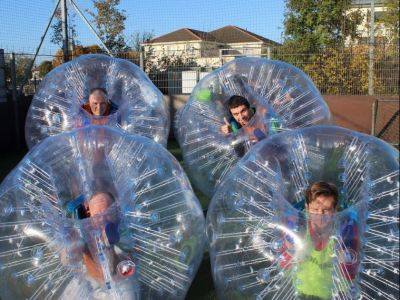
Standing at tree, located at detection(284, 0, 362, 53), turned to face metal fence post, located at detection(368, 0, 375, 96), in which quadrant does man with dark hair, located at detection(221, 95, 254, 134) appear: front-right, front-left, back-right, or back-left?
front-right

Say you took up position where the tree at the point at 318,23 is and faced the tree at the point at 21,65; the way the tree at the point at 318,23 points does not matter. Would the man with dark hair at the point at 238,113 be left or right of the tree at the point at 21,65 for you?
left

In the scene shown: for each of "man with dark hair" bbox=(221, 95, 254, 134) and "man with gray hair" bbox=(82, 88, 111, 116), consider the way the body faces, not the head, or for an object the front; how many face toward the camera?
2

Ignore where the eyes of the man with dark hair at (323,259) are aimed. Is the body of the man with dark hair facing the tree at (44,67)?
no

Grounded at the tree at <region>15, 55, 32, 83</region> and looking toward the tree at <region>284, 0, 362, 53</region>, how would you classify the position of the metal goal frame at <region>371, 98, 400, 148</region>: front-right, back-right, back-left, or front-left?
front-right

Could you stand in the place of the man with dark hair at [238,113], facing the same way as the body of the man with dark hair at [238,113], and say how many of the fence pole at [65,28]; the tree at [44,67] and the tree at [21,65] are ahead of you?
0

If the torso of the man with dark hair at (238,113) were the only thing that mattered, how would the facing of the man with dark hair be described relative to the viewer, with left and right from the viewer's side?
facing the viewer

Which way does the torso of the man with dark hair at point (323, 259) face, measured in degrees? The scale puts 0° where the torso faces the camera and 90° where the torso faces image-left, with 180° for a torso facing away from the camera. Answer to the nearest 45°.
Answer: approximately 0°

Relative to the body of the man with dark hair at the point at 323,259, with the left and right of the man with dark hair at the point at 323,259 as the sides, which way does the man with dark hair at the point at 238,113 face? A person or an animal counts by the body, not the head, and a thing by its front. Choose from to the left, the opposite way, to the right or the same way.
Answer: the same way

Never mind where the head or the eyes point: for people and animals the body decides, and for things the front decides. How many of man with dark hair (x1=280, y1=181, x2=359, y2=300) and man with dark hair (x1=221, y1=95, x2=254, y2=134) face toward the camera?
2

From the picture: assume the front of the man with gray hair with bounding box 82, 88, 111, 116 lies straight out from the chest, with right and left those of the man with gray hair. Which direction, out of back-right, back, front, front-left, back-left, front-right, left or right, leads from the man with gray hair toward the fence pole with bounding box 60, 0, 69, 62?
back

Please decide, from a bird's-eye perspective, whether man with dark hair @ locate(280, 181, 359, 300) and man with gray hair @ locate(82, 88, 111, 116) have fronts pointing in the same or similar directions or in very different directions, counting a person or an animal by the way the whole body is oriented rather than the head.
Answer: same or similar directions

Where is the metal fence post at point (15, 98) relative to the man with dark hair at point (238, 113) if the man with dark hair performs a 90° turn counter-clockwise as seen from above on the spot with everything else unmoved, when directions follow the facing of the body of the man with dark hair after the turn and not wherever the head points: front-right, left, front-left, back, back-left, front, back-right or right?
back-left

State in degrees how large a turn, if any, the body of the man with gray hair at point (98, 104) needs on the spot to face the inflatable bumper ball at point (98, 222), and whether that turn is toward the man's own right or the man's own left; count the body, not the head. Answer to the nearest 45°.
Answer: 0° — they already face it

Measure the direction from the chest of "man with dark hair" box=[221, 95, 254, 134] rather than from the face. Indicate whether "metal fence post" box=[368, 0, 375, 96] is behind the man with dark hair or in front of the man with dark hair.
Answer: behind

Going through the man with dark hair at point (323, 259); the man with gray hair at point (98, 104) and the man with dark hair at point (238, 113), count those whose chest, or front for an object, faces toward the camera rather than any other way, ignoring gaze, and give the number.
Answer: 3

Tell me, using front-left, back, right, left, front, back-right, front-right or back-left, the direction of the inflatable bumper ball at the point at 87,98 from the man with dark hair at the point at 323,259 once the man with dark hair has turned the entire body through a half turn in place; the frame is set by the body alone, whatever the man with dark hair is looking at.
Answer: front-left

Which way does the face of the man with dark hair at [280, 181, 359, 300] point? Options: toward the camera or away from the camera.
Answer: toward the camera

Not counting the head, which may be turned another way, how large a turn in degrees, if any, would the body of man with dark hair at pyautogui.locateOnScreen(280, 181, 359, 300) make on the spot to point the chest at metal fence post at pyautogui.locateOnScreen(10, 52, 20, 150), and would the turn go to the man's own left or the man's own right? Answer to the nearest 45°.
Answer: approximately 135° to the man's own right

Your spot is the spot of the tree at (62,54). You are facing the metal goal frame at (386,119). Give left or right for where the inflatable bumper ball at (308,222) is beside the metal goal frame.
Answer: right
